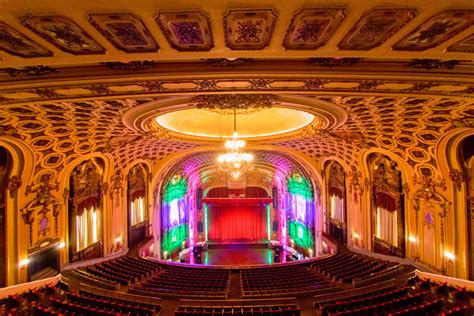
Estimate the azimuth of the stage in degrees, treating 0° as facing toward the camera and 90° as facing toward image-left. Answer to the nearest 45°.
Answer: approximately 0°

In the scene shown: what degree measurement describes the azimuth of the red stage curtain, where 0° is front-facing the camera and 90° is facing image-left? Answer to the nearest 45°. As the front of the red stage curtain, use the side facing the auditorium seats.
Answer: approximately 0°

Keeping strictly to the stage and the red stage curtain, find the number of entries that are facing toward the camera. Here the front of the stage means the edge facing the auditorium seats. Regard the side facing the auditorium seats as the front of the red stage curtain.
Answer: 2

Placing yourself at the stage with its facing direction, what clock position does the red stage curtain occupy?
The red stage curtain is roughly at 6 o'clock from the stage.
